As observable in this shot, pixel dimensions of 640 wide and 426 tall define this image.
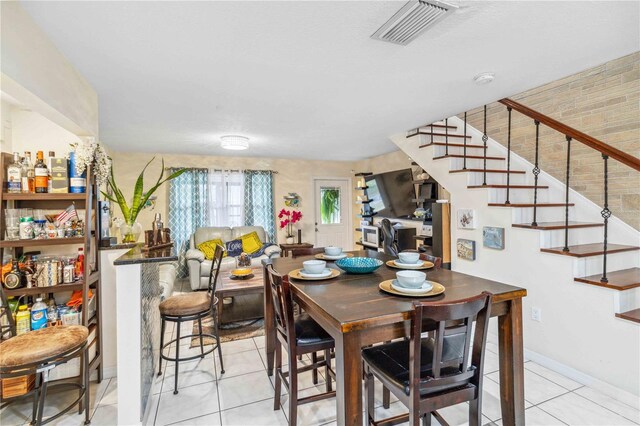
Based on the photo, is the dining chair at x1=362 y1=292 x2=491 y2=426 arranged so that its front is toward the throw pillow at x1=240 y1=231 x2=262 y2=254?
yes

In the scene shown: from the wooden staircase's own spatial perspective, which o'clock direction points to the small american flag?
The small american flag is roughly at 3 o'clock from the wooden staircase.

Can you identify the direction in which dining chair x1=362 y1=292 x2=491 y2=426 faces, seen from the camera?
facing away from the viewer and to the left of the viewer

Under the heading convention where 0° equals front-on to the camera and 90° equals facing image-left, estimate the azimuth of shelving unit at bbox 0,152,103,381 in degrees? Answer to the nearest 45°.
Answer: approximately 0°

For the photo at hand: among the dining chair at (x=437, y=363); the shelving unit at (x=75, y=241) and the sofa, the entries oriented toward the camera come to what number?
2

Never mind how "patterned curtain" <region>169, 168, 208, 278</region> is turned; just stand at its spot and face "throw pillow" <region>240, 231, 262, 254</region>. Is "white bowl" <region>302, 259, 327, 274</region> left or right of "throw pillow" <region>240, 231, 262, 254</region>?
right

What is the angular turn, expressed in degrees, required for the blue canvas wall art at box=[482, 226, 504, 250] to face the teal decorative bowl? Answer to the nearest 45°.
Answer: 0° — it already faces it

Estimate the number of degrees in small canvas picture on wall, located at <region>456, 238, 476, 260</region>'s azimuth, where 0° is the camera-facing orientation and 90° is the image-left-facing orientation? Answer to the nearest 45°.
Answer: approximately 45°

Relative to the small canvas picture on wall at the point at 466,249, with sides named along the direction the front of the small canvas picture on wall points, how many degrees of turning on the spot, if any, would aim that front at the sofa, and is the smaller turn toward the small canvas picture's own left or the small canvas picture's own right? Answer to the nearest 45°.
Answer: approximately 45° to the small canvas picture's own right
